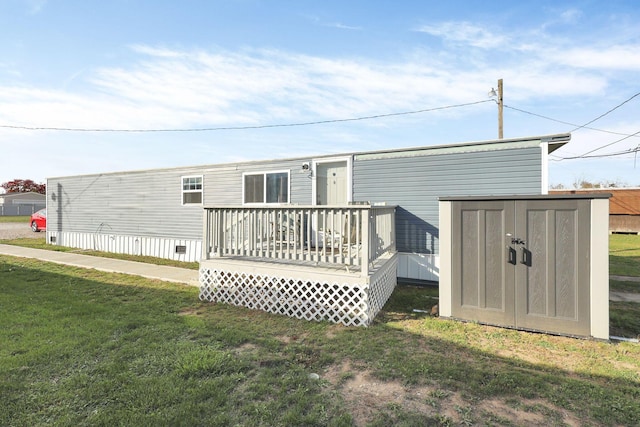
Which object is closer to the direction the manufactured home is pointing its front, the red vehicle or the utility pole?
the red vehicle

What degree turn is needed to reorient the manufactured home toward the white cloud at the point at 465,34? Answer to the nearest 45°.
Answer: approximately 180°

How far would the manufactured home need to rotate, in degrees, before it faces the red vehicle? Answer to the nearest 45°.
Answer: approximately 90° to its right

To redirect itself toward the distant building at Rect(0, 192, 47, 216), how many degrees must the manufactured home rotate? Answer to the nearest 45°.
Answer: approximately 90° to its right

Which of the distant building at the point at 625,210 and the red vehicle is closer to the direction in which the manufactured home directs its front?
the red vehicle

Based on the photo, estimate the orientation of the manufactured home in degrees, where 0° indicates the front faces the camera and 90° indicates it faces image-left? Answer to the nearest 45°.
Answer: approximately 45°

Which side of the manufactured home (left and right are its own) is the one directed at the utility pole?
back
